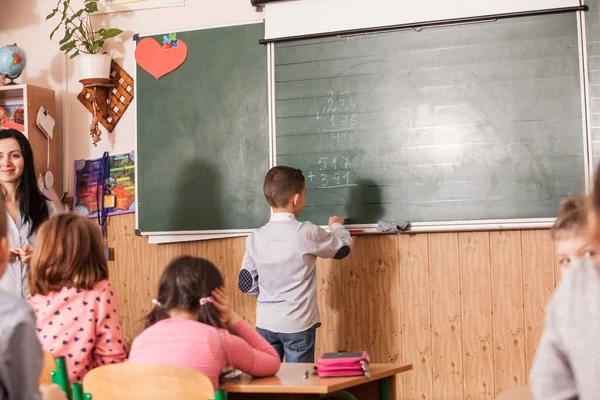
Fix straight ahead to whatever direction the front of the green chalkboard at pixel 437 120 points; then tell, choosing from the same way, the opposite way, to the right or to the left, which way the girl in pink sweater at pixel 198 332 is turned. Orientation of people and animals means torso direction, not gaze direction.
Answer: the opposite way

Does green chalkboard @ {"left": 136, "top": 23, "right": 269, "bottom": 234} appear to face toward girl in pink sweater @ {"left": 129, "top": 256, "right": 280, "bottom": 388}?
yes

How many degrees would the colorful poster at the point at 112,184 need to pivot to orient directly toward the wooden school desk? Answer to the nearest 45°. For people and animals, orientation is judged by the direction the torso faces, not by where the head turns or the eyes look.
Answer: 0° — it already faces it

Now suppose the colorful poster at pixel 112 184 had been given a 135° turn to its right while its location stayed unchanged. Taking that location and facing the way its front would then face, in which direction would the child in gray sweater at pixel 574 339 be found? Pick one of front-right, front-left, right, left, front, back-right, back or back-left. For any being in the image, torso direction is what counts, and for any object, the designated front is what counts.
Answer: back-left

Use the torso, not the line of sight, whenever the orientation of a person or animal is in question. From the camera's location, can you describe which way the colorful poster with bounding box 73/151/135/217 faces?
facing the viewer

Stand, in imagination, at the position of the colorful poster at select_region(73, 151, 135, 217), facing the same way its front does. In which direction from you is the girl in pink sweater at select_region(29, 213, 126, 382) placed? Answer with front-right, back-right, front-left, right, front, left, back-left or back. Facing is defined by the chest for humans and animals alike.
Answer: front

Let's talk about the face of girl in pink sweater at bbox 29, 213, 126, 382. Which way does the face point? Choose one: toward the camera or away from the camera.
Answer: away from the camera

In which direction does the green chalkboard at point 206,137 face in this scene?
toward the camera

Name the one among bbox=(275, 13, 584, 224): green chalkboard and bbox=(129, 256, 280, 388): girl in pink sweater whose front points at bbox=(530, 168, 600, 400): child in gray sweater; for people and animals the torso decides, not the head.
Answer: the green chalkboard

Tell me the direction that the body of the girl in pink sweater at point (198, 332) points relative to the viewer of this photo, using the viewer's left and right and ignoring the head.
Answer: facing away from the viewer

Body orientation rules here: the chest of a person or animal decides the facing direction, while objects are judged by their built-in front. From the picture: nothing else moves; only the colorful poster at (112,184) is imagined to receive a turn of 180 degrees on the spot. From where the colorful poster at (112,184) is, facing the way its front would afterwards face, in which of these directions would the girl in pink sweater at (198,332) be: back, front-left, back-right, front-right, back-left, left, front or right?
back

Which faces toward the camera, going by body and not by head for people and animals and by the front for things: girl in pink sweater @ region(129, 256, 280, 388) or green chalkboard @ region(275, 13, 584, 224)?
the green chalkboard

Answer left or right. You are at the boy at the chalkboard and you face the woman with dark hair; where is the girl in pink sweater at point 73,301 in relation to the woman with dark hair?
left

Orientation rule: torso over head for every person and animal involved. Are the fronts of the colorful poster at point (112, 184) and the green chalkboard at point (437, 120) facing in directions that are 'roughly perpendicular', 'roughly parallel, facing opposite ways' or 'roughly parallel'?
roughly parallel

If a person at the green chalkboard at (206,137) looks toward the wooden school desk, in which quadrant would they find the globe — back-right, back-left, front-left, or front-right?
back-right

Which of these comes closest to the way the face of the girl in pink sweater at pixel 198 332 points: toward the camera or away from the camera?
away from the camera

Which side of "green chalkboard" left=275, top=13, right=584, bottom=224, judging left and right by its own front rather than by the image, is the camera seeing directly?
front

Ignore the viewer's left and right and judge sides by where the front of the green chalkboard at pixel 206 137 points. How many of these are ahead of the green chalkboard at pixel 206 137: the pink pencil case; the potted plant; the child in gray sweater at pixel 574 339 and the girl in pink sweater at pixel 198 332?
3

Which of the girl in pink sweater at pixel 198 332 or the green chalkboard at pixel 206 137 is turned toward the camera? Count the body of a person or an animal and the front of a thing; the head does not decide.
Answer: the green chalkboard
